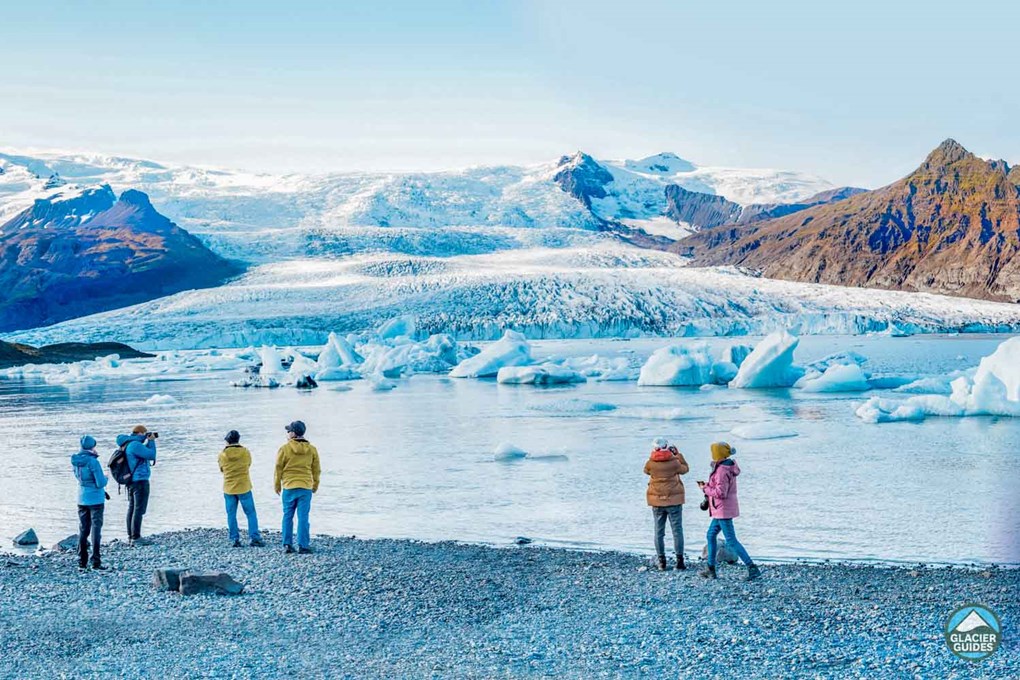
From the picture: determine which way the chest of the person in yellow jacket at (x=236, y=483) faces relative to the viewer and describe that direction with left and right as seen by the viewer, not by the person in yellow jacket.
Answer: facing away from the viewer

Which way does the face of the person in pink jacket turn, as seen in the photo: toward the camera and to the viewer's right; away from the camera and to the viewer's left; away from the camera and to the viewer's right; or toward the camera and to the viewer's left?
away from the camera and to the viewer's left

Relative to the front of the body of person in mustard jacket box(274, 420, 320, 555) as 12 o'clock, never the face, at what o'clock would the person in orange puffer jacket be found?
The person in orange puffer jacket is roughly at 4 o'clock from the person in mustard jacket.

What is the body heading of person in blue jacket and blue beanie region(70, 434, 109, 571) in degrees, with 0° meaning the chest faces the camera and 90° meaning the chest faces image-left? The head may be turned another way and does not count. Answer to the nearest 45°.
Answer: approximately 225°

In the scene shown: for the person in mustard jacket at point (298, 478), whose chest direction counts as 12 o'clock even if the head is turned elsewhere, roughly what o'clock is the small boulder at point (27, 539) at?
The small boulder is roughly at 10 o'clock from the person in mustard jacket.

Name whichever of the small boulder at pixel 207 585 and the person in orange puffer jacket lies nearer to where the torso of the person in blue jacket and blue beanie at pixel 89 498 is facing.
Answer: the person in orange puffer jacket

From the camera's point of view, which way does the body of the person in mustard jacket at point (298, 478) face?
away from the camera
